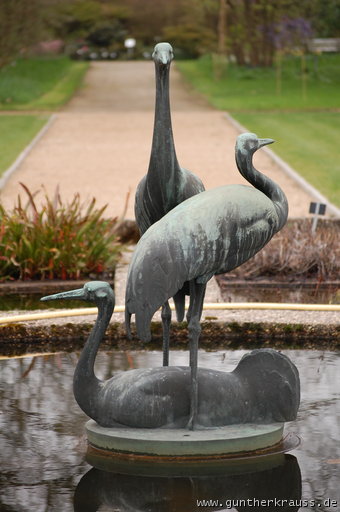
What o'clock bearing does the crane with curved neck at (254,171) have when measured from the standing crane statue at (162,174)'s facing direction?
The crane with curved neck is roughly at 11 o'clock from the standing crane statue.

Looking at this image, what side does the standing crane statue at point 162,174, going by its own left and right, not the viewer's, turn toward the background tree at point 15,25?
back

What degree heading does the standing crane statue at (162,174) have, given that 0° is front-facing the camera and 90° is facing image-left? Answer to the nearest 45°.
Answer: approximately 0°
